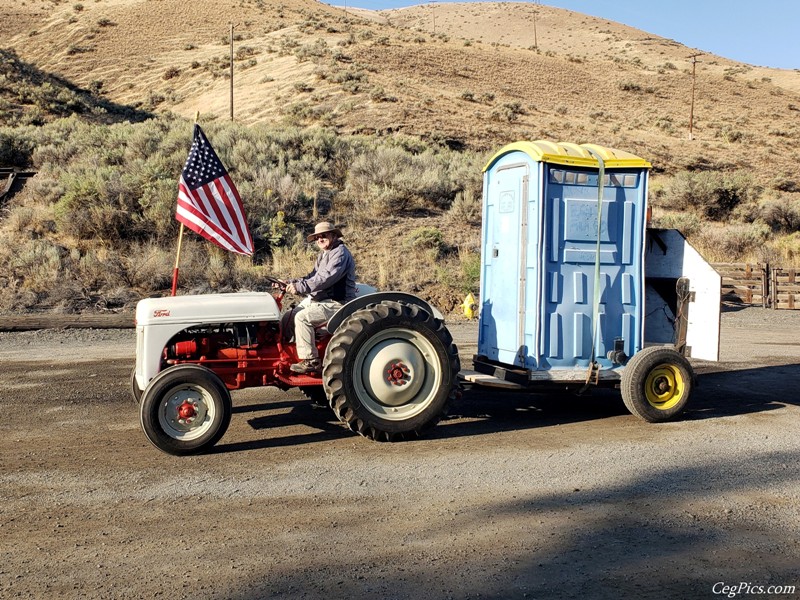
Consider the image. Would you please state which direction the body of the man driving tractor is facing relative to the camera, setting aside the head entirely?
to the viewer's left

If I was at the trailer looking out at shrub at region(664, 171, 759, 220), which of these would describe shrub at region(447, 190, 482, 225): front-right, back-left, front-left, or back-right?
front-left

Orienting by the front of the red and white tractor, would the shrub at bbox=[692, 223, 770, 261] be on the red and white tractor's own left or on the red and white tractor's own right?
on the red and white tractor's own right

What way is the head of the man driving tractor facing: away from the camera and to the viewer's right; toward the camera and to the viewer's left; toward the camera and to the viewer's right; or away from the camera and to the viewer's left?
toward the camera and to the viewer's left

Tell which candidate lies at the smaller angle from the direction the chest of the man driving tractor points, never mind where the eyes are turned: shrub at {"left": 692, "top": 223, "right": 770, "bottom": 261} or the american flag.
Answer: the american flag

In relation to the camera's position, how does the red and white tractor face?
facing to the left of the viewer

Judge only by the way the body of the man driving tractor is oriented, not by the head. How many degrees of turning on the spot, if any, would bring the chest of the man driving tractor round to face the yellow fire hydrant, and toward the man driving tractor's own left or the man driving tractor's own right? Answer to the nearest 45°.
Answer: approximately 90° to the man driving tractor's own right

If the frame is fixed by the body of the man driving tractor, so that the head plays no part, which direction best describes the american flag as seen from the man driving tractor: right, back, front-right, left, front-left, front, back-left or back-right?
front-right

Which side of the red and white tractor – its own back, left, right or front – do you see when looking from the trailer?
back

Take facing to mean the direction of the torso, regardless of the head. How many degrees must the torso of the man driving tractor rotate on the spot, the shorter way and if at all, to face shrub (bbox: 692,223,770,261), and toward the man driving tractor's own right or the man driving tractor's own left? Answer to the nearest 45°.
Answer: approximately 135° to the man driving tractor's own right
